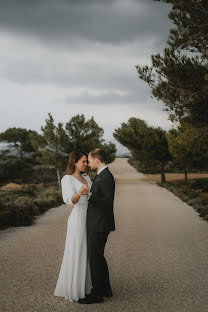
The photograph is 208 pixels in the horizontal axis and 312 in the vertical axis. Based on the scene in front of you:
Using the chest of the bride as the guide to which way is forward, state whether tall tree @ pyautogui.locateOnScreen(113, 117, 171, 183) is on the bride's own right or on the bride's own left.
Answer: on the bride's own left

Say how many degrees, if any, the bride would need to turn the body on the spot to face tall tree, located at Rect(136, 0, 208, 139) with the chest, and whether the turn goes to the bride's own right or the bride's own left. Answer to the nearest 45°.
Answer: approximately 90° to the bride's own left

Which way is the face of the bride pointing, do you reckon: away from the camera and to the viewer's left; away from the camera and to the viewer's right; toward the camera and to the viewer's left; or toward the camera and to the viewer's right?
toward the camera and to the viewer's right

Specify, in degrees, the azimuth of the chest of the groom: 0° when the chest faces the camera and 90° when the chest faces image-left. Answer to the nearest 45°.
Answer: approximately 90°

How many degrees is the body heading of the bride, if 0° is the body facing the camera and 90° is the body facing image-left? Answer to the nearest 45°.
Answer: approximately 315°

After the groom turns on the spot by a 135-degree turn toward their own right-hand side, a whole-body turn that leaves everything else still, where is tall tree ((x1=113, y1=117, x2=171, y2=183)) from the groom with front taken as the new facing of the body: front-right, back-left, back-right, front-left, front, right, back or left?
front-left

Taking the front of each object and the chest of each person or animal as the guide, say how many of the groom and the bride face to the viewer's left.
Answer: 1

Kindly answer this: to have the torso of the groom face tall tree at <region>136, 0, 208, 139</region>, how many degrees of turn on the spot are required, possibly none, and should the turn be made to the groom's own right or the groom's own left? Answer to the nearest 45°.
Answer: approximately 135° to the groom's own right
